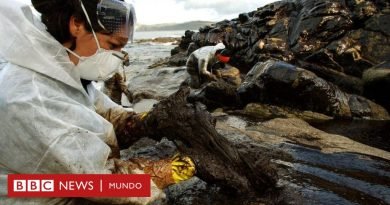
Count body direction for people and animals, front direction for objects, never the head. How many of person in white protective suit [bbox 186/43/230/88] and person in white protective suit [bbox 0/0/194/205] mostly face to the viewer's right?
2

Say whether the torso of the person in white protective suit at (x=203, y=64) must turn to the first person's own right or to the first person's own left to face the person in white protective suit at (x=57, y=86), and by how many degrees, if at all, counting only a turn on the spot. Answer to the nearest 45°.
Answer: approximately 90° to the first person's own right

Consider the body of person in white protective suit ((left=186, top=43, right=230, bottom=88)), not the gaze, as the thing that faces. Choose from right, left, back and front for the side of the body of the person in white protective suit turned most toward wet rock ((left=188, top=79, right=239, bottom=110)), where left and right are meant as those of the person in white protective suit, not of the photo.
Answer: right

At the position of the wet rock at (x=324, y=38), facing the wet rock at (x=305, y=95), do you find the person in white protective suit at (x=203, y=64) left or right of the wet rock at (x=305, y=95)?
right

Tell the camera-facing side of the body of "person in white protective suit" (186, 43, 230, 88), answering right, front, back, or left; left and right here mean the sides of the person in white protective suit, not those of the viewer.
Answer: right

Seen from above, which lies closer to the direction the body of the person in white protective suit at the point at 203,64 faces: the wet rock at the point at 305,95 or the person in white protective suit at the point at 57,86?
the wet rock

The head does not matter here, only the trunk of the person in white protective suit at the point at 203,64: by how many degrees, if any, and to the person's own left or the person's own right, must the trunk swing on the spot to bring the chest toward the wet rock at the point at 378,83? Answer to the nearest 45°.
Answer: approximately 45° to the person's own right

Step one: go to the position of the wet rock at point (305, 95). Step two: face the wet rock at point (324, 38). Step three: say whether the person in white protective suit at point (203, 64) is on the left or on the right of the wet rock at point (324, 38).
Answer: left

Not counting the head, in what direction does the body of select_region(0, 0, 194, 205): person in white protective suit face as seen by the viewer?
to the viewer's right

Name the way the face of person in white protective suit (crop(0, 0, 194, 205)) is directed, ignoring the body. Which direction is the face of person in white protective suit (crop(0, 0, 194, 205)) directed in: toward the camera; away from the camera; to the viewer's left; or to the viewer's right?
to the viewer's right

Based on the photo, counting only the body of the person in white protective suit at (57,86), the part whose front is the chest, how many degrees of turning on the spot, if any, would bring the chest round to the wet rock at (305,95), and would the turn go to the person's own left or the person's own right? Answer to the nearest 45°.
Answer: approximately 45° to the person's own left

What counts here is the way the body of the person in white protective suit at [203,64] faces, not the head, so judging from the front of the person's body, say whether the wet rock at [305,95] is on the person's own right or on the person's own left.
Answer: on the person's own right

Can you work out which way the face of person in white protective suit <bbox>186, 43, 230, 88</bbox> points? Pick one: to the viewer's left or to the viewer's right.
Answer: to the viewer's right
